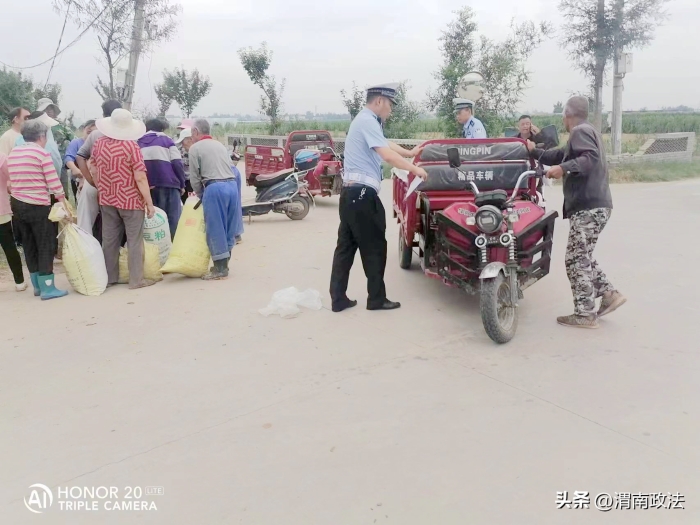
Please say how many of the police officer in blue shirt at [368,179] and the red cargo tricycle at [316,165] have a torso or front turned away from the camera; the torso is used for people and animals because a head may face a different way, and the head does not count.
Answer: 0

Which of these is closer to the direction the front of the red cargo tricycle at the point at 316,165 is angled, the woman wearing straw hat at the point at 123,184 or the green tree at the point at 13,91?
the woman wearing straw hat

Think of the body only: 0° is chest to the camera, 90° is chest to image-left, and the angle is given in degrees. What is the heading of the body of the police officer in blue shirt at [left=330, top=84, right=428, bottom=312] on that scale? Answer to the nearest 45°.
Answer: approximately 270°

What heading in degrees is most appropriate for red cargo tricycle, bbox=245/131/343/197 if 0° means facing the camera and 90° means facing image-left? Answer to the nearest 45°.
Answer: approximately 315°

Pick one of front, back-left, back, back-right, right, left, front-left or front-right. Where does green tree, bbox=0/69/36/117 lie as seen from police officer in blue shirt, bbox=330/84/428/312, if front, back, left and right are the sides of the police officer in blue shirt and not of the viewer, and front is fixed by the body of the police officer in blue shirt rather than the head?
back-left

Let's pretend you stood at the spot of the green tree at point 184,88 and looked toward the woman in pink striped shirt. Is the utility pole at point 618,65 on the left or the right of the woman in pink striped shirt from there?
left

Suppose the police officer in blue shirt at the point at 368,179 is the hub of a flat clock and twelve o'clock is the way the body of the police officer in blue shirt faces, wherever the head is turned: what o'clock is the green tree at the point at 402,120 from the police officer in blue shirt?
The green tree is roughly at 9 o'clock from the police officer in blue shirt.

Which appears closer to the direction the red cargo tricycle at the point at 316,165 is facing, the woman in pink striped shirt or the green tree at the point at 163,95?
the woman in pink striped shirt

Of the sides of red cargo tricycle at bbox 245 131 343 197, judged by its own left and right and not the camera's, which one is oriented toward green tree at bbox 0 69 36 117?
back

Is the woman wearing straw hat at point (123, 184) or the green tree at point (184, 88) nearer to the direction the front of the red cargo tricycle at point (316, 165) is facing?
the woman wearing straw hat

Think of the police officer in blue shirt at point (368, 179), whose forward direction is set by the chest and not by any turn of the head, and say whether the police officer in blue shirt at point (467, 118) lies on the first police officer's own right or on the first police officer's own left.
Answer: on the first police officer's own left

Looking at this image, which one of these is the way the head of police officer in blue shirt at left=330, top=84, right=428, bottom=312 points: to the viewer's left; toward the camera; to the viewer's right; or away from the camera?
to the viewer's right
